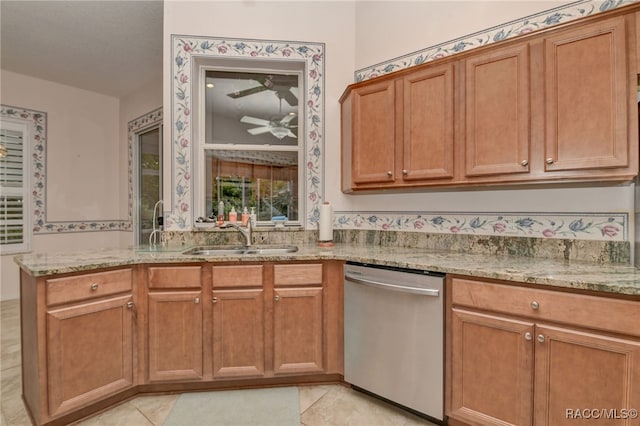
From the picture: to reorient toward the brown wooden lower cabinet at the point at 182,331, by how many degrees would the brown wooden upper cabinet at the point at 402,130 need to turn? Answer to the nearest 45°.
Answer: approximately 45° to its right

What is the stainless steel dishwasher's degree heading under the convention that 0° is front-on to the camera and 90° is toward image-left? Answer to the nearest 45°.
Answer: approximately 45°

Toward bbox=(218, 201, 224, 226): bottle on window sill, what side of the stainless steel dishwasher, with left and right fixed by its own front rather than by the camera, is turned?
right

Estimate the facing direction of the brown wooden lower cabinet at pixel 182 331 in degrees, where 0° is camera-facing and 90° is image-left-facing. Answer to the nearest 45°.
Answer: approximately 0°

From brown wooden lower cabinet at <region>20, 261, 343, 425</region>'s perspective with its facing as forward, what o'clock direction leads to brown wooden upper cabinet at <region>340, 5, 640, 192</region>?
The brown wooden upper cabinet is roughly at 10 o'clock from the brown wooden lower cabinet.

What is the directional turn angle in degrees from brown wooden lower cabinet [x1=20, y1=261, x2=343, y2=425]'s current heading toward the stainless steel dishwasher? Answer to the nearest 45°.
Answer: approximately 45° to its left
